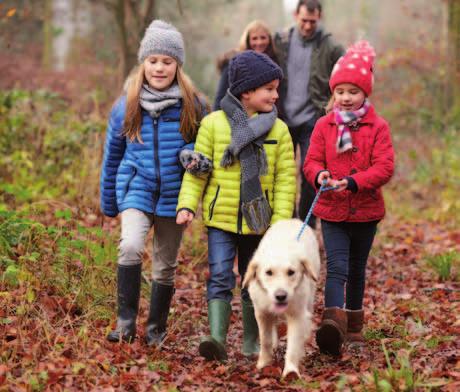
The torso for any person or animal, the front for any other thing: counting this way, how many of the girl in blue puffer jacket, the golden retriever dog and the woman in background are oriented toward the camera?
3

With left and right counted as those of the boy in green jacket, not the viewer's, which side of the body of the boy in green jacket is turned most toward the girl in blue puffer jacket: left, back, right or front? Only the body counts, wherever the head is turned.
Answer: right

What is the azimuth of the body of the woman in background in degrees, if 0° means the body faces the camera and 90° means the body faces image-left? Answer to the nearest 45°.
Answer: approximately 0°

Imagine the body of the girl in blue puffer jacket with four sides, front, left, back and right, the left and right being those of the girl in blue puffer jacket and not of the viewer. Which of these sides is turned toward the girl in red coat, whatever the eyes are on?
left

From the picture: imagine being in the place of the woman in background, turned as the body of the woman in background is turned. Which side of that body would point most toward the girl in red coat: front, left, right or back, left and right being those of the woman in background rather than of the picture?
front

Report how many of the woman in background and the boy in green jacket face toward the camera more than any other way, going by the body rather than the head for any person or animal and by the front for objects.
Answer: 2

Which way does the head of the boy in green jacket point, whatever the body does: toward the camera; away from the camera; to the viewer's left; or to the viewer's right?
to the viewer's right
